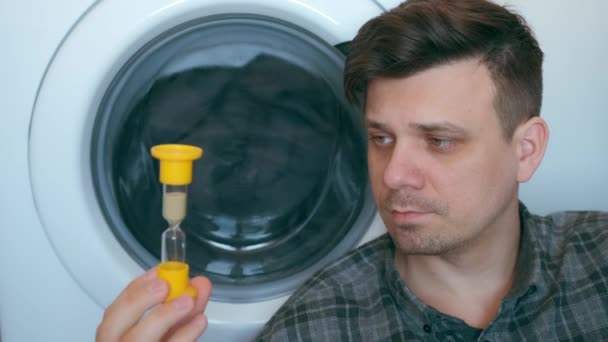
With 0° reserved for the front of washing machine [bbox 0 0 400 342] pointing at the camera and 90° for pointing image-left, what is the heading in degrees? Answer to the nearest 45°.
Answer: approximately 0°
